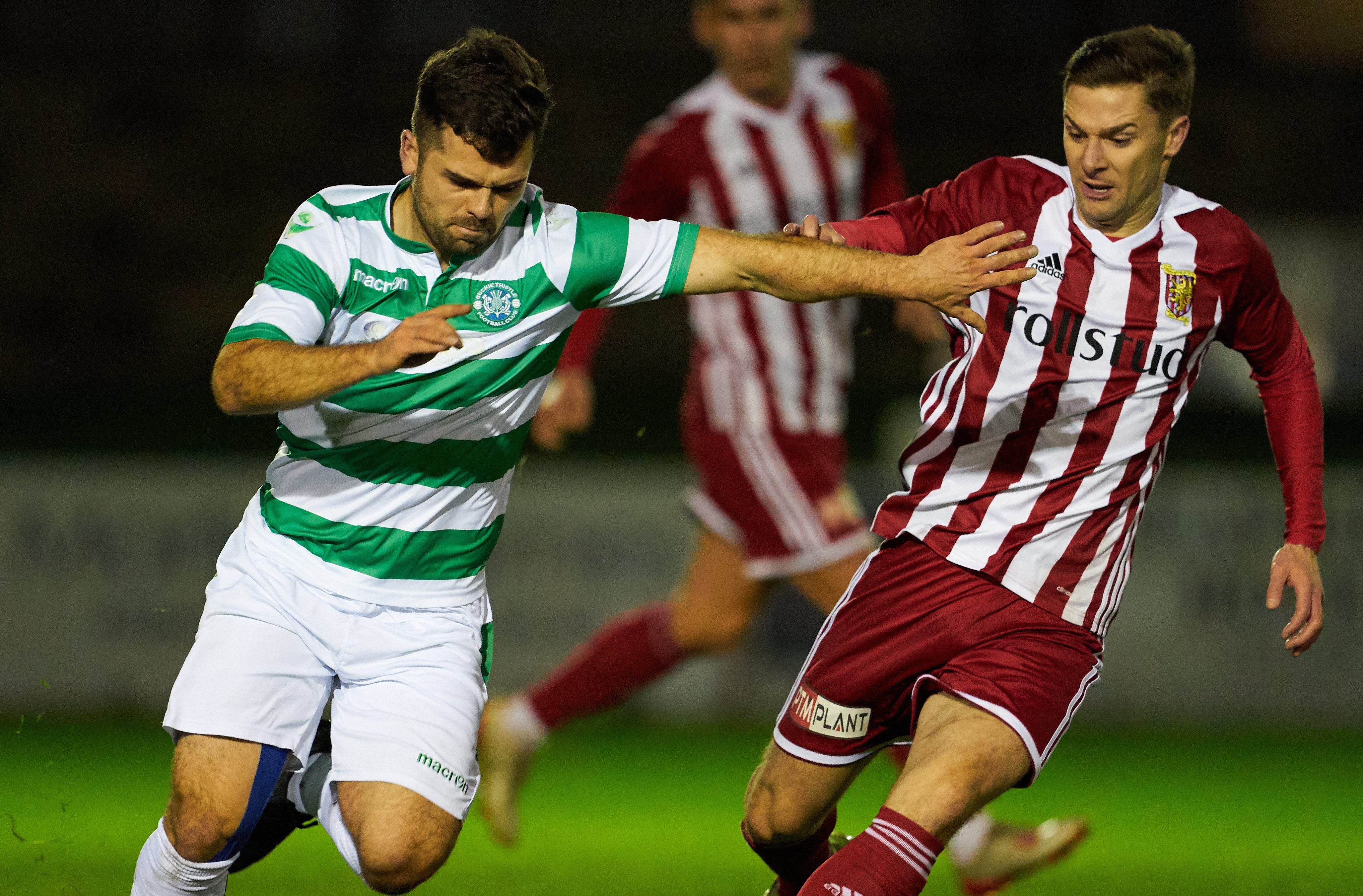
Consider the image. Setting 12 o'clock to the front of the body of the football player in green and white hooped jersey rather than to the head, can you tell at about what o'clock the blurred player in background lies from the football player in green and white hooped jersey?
The blurred player in background is roughly at 7 o'clock from the football player in green and white hooped jersey.

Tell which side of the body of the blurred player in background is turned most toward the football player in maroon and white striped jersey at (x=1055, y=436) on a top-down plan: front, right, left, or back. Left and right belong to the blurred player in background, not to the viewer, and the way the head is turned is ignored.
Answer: front

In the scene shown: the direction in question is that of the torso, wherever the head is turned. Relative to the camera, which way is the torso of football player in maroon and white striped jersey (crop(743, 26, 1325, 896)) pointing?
toward the camera

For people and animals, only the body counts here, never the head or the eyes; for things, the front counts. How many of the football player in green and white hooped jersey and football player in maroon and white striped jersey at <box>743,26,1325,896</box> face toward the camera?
2

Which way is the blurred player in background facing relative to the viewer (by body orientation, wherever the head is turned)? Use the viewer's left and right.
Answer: facing the viewer and to the right of the viewer

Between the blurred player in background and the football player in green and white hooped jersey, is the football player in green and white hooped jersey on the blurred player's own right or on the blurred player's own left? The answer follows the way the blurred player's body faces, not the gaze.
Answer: on the blurred player's own right

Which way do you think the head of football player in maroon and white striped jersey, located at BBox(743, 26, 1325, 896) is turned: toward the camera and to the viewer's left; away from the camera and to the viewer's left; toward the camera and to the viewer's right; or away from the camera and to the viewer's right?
toward the camera and to the viewer's left

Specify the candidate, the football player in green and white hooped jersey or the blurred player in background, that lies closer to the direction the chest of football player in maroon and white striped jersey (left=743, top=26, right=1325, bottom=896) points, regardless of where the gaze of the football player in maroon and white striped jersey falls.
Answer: the football player in green and white hooped jersey
